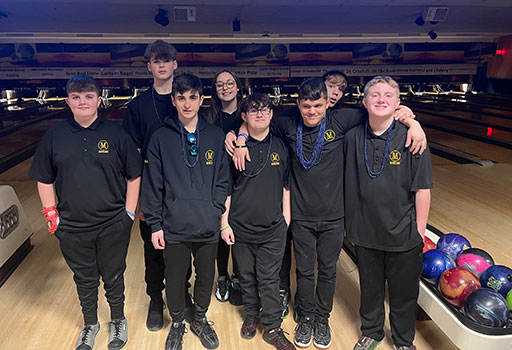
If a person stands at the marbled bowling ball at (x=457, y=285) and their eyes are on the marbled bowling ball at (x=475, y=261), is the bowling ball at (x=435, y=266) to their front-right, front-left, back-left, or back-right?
front-left

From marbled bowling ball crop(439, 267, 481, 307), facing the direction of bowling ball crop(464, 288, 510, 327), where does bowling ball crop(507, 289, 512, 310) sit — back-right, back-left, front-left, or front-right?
front-left

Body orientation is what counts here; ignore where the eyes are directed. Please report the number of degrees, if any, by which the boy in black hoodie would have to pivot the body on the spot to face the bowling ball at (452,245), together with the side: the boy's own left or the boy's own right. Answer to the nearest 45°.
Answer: approximately 90° to the boy's own left

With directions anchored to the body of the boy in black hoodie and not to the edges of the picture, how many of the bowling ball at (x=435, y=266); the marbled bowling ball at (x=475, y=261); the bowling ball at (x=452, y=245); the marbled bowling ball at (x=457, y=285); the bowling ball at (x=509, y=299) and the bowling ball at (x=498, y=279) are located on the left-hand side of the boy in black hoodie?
6

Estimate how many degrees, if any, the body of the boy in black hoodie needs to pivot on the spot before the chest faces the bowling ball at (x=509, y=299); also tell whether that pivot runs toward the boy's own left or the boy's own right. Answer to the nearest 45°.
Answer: approximately 90° to the boy's own left

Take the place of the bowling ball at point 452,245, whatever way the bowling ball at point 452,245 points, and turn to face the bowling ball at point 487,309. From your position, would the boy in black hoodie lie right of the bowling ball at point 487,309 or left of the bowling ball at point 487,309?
right

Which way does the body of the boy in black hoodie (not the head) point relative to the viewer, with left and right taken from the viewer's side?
facing the viewer

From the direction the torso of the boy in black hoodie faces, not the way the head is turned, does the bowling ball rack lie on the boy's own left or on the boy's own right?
on the boy's own left

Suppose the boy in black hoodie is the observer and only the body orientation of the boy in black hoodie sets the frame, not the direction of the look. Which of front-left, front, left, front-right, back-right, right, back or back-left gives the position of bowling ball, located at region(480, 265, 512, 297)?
left

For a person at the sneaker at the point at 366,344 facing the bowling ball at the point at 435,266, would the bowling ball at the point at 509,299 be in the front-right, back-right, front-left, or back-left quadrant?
front-right

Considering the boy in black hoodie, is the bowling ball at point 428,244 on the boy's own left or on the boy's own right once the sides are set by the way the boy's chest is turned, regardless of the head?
on the boy's own left

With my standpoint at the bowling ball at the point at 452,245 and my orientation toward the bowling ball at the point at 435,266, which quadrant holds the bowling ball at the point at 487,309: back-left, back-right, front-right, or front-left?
front-left

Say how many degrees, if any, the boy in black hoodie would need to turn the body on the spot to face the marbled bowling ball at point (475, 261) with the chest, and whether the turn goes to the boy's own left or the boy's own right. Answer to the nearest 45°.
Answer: approximately 90° to the boy's own left

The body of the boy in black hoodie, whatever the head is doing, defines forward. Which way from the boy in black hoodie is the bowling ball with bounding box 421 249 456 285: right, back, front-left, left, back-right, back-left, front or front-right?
left
